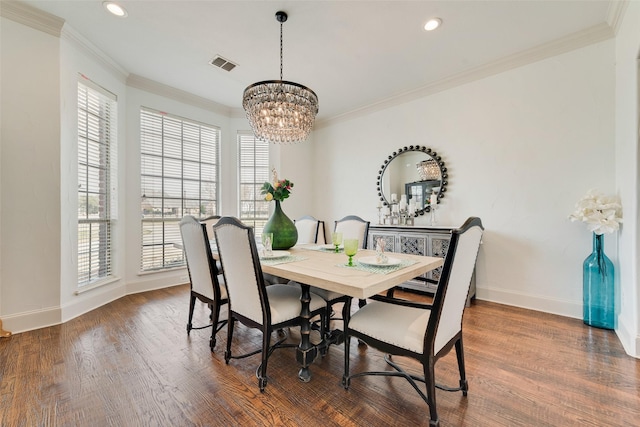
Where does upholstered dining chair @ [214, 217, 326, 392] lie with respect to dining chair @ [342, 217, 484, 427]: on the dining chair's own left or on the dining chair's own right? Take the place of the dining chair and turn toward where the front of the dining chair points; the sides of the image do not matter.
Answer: on the dining chair's own left

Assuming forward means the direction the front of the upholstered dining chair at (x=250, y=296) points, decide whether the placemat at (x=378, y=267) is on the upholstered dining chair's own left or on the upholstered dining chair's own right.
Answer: on the upholstered dining chair's own right

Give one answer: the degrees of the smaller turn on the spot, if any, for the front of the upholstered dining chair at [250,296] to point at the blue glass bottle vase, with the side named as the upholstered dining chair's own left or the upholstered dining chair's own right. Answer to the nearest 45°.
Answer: approximately 45° to the upholstered dining chair's own right

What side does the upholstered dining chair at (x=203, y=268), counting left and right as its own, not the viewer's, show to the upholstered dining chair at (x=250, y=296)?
right

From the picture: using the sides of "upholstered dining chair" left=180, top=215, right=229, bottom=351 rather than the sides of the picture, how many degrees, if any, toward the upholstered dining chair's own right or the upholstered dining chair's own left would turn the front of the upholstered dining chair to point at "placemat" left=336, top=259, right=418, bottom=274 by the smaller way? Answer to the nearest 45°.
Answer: approximately 90° to the upholstered dining chair's own right

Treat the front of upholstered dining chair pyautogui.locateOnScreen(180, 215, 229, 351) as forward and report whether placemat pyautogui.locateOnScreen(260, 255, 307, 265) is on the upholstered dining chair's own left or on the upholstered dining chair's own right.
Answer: on the upholstered dining chair's own right

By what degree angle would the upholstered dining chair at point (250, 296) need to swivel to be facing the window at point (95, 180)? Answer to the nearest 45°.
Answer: approximately 90° to its left

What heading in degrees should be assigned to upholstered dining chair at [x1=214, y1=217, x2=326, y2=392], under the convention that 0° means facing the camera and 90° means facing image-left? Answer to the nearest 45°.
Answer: approximately 225°

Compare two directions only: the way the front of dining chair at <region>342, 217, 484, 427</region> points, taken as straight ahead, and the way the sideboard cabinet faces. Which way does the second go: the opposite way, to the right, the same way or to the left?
to the left

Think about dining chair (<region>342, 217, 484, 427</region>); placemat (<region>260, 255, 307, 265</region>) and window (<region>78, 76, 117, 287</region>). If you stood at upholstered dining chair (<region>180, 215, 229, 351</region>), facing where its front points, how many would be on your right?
2
